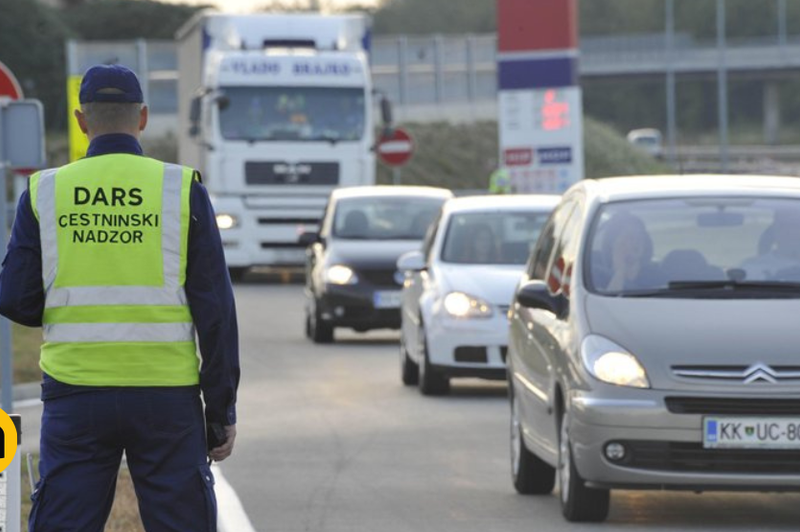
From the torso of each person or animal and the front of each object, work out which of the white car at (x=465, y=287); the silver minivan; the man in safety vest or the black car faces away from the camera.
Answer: the man in safety vest

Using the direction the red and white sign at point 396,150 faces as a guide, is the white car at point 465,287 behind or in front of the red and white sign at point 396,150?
in front

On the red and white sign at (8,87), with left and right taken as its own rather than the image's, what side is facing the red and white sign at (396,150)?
back

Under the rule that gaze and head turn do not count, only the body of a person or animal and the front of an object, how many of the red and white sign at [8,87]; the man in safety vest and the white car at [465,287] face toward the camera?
2

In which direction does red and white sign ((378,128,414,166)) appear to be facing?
toward the camera

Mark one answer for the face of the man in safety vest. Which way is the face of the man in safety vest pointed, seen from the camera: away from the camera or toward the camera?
away from the camera

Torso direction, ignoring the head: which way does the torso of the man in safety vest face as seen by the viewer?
away from the camera

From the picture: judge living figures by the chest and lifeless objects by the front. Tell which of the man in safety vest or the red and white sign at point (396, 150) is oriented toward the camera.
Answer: the red and white sign

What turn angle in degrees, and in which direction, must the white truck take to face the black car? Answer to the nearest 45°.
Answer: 0° — it already faces it

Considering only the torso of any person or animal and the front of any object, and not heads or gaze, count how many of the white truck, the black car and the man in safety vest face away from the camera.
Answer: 1

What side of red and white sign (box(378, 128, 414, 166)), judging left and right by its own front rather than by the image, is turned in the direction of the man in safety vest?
front

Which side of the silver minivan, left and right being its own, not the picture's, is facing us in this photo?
front

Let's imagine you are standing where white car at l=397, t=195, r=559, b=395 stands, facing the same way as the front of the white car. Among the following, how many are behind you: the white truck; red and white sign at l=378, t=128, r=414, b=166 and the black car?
3

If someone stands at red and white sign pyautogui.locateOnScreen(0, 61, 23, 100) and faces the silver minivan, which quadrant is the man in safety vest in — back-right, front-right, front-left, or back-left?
front-right

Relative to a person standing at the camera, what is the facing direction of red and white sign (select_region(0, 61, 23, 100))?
facing the viewer

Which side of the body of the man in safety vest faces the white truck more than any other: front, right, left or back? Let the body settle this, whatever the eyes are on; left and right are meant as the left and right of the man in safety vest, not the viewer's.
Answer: front

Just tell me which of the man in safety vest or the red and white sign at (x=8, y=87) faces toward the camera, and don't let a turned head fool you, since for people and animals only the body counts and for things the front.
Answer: the red and white sign

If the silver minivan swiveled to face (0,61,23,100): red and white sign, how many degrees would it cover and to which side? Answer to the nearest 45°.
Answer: approximately 135° to its right

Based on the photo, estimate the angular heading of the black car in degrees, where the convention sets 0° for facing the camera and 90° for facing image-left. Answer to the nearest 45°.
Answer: approximately 0°
